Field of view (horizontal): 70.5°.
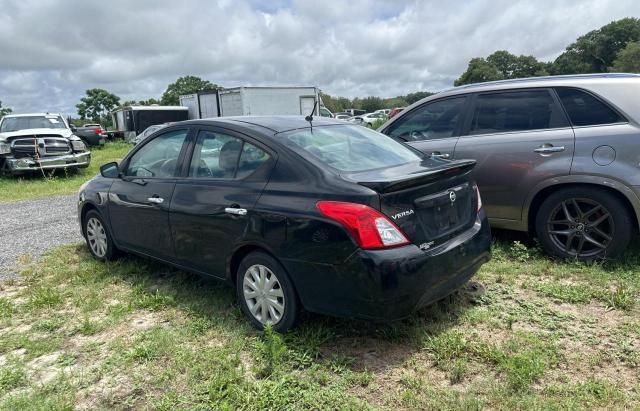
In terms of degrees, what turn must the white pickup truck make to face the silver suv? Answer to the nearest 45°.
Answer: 0° — it already faces it

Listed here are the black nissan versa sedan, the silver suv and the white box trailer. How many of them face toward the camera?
0

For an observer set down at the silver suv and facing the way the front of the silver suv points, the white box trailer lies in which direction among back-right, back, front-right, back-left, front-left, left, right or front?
front-right

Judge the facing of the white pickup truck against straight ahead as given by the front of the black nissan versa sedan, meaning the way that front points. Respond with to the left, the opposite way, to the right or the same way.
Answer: the opposite way

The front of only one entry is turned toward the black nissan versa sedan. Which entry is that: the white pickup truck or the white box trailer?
the white pickup truck

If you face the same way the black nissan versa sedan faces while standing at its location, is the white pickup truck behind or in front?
in front

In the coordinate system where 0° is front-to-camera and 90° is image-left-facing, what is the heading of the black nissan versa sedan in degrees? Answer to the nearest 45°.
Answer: approximately 135°

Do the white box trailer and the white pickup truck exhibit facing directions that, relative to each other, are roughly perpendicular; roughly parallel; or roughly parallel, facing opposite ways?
roughly perpendicular

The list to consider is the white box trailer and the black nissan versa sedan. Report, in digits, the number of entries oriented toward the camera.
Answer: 0

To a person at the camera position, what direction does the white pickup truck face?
facing the viewer

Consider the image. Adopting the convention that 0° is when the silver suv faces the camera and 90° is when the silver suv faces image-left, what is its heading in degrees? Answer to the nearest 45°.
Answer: approximately 90°

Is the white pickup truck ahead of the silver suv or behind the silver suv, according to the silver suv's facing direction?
ahead

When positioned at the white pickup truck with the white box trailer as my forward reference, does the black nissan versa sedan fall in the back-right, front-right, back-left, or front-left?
back-right

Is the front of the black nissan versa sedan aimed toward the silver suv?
no

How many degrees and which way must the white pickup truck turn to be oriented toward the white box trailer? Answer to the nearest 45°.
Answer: approximately 135° to its left

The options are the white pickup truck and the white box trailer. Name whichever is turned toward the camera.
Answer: the white pickup truck

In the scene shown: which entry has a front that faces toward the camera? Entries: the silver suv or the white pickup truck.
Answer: the white pickup truck

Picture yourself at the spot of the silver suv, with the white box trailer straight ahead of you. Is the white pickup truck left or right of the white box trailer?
left
